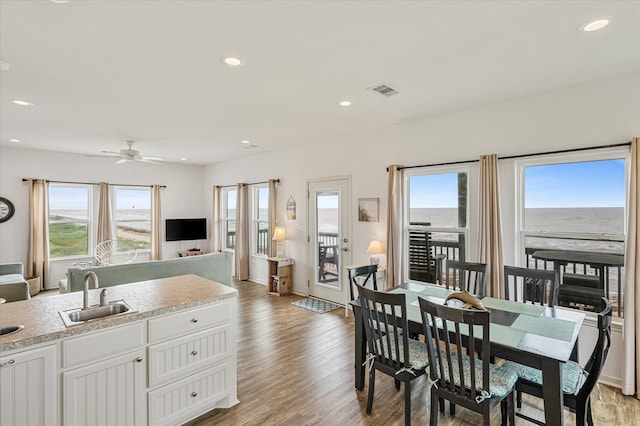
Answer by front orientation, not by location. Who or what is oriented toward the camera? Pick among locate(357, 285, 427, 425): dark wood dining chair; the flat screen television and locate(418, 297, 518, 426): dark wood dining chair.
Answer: the flat screen television

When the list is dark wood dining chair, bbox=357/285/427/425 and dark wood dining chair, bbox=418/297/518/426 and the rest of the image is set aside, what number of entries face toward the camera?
0

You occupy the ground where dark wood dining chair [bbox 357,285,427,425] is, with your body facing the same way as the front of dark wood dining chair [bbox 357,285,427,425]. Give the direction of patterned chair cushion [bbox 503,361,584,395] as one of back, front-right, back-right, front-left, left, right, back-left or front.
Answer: front-right

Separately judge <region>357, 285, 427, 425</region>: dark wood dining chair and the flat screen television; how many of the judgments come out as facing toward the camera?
1

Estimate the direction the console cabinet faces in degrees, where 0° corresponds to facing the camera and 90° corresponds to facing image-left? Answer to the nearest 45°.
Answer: approximately 45°

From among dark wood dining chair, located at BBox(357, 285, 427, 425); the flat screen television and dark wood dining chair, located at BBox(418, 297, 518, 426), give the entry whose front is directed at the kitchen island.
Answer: the flat screen television

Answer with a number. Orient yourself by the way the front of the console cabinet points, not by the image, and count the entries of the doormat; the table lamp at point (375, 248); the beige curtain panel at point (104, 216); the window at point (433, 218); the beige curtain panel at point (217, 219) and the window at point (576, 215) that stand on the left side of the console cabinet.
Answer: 4

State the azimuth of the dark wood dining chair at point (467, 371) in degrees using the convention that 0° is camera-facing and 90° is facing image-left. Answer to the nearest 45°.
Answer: approximately 225°

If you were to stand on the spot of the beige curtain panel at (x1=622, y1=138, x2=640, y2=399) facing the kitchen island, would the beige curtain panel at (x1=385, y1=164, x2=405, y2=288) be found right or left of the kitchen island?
right

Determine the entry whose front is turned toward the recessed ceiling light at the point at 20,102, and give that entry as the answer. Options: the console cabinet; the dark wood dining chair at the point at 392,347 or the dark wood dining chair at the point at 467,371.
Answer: the console cabinet

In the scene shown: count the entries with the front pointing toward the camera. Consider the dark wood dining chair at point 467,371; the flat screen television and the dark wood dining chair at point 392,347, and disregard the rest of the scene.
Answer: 1

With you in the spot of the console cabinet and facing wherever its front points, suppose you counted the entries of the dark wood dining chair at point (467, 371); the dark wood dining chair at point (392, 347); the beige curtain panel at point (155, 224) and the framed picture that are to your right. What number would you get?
1

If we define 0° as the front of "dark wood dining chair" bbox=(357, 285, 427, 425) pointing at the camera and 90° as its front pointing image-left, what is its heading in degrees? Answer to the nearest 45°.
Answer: approximately 225°

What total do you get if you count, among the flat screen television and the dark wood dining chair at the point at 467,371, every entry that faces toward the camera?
1

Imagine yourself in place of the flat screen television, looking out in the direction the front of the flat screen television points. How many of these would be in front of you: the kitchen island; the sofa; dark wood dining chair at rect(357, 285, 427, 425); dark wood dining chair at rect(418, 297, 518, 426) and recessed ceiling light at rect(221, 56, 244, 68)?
5

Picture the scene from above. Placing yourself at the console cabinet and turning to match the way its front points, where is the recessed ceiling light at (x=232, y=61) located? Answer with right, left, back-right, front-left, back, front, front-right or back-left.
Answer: front-left
